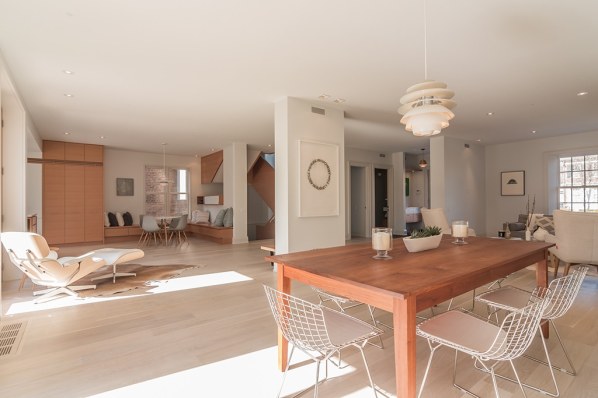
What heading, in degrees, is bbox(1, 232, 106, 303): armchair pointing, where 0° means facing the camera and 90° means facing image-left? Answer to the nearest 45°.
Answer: approximately 225°

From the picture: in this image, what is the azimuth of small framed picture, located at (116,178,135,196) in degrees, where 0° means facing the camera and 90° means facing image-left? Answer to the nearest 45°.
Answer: approximately 0°

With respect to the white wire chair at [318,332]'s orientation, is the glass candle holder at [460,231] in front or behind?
in front

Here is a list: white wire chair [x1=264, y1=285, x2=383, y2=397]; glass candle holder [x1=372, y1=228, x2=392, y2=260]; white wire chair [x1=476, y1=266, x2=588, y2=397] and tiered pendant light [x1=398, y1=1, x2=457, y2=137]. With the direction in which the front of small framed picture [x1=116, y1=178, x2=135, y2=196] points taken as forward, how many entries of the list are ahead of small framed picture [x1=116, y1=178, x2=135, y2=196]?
4

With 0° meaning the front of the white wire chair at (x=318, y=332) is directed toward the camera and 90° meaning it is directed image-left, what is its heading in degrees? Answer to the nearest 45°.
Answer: approximately 225°

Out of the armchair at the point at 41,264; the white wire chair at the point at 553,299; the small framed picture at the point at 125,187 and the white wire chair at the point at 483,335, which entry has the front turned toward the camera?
the small framed picture

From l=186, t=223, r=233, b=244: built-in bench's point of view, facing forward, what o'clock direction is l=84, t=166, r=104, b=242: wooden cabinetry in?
The wooden cabinetry is roughly at 2 o'clock from the built-in bench.

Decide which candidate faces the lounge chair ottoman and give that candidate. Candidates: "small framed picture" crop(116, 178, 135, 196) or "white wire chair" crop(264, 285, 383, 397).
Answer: the small framed picture

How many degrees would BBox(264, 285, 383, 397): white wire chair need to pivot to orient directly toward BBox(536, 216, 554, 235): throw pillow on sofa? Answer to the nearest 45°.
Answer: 0° — it already faces it

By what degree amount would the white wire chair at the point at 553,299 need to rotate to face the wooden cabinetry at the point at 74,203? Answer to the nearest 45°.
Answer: approximately 45° to its left

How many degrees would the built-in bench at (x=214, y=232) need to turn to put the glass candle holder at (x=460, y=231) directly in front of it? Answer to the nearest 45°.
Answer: approximately 45° to its left

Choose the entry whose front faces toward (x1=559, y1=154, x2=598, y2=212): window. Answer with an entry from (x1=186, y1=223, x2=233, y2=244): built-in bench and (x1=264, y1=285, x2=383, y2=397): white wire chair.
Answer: the white wire chair

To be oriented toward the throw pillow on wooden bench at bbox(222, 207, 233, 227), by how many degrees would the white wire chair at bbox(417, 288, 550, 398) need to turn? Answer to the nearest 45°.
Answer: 0° — it already faces it
